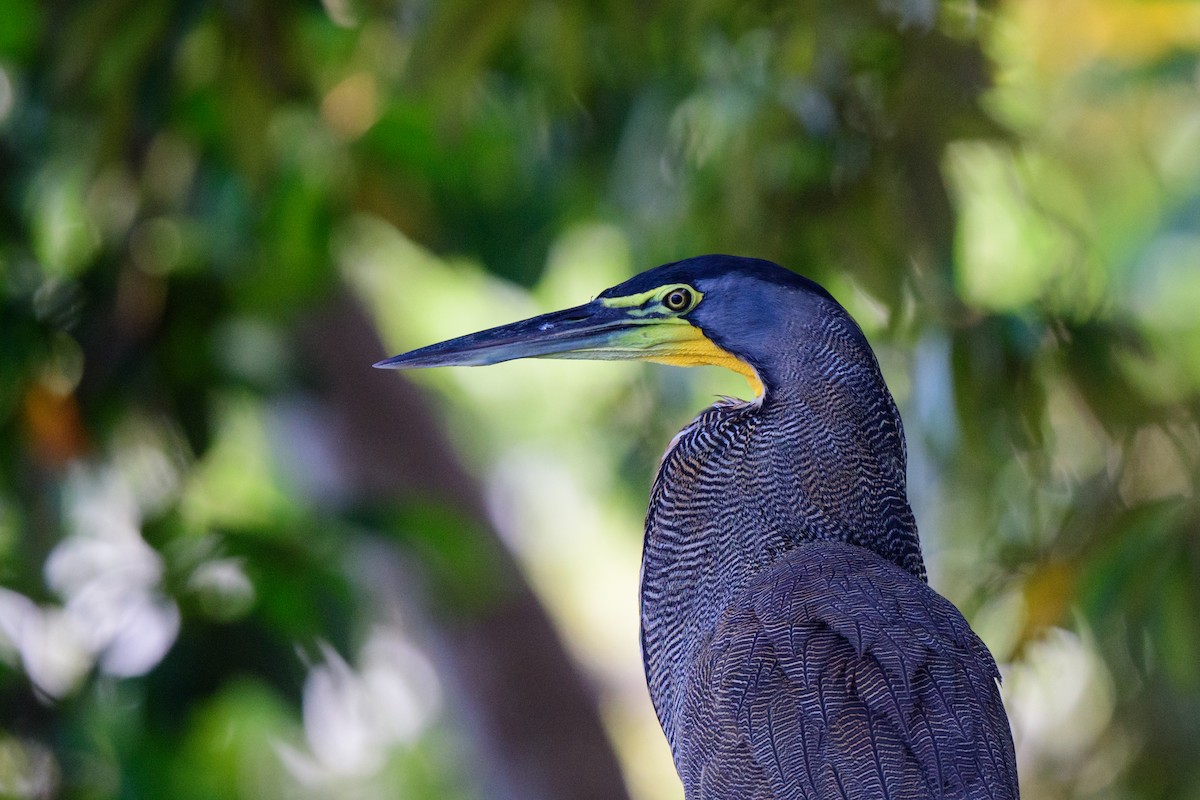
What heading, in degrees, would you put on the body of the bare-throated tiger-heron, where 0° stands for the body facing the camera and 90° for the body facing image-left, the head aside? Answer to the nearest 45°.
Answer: approximately 90°
